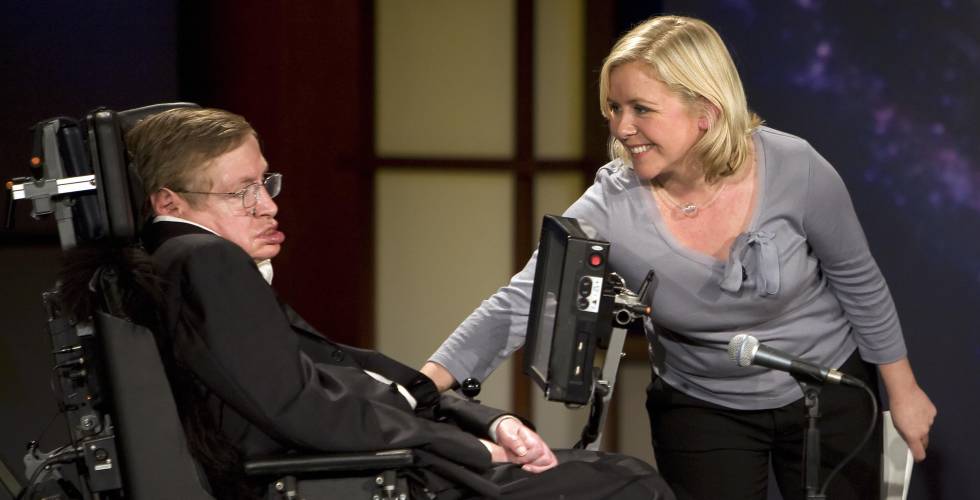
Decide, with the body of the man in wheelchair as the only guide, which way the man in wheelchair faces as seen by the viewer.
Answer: to the viewer's right

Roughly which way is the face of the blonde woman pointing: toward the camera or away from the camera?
toward the camera

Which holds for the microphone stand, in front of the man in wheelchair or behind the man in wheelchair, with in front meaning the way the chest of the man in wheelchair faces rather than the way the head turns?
in front

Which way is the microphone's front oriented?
to the viewer's left

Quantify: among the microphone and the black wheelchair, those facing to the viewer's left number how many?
1

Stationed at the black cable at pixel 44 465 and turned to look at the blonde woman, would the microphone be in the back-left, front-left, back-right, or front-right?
front-right

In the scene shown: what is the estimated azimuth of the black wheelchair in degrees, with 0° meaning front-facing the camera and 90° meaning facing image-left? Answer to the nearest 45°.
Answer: approximately 270°

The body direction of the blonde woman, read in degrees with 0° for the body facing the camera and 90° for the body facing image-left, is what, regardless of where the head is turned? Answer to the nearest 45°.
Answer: approximately 45°

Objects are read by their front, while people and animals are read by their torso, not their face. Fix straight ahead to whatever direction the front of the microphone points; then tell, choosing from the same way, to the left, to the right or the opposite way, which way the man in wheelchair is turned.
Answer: the opposite way

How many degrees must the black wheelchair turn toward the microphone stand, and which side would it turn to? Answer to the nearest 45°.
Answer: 0° — it already faces it

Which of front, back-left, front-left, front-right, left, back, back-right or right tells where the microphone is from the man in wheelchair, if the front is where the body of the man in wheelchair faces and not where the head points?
front

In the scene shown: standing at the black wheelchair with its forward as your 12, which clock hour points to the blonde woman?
The blonde woman is roughly at 12 o'clock from the black wheelchair.

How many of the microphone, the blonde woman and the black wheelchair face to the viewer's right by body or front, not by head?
1

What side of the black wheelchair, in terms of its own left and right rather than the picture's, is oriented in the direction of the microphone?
front
